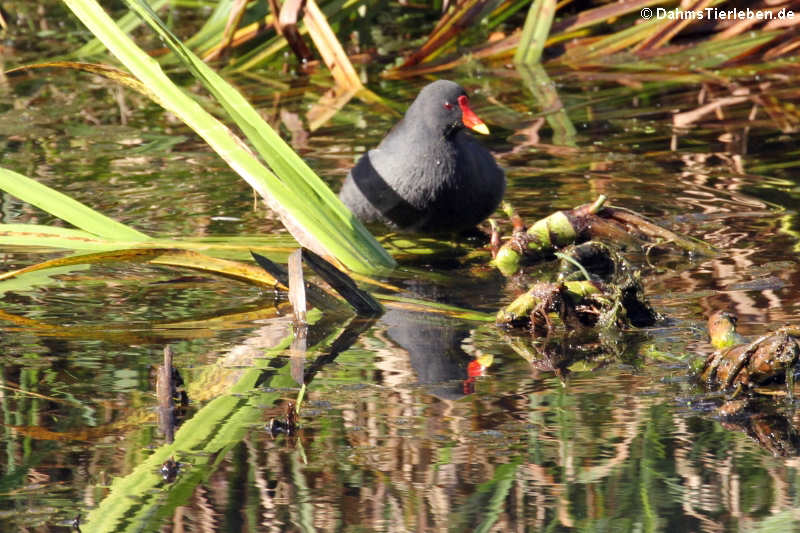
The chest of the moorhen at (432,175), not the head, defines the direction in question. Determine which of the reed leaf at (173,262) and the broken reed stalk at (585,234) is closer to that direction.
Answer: the broken reed stalk

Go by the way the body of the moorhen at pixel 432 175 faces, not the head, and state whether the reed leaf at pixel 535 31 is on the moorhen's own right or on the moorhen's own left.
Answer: on the moorhen's own left

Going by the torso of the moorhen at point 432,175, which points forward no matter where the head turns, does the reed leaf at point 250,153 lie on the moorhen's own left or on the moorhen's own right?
on the moorhen's own right

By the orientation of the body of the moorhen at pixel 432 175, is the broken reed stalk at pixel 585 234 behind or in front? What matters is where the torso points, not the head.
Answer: in front

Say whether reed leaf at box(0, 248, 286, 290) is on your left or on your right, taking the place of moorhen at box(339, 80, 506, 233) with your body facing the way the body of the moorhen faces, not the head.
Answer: on your right
